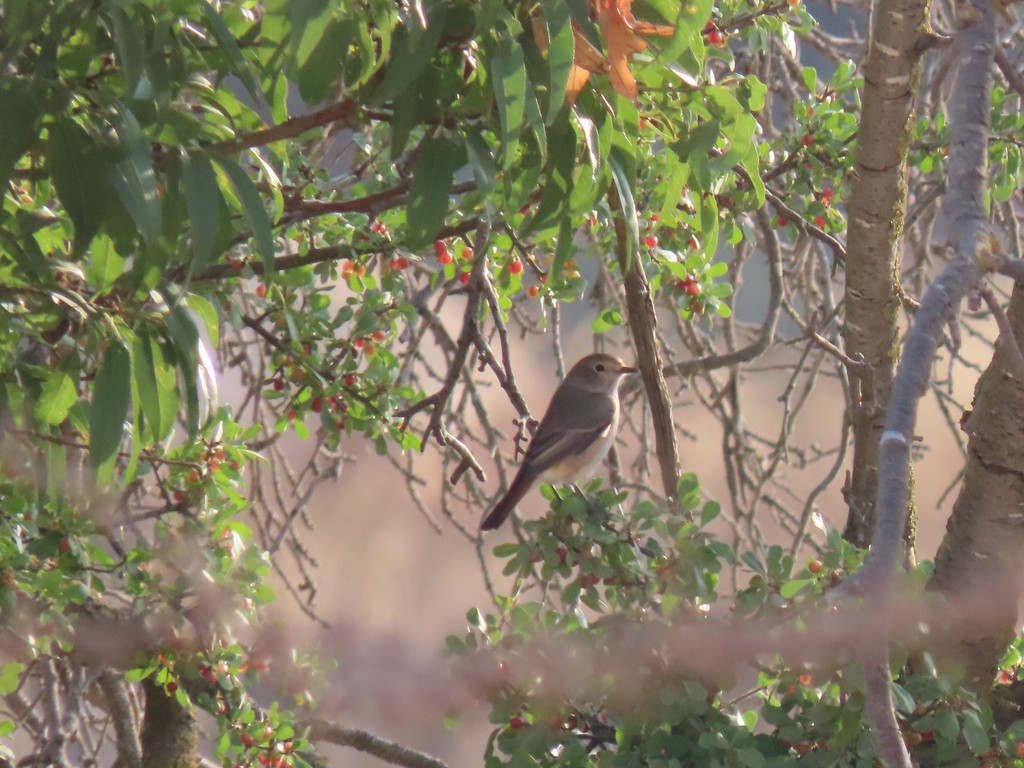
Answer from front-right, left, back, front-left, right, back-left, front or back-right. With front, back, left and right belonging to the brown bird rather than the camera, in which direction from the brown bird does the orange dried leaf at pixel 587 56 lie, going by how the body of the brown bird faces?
right

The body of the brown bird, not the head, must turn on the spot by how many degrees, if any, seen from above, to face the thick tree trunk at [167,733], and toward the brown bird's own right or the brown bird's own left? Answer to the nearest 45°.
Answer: approximately 180°

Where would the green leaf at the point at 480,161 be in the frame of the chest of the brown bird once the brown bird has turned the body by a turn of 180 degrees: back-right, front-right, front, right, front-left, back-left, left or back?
left

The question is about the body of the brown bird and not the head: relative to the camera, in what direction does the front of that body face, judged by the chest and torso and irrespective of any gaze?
to the viewer's right
